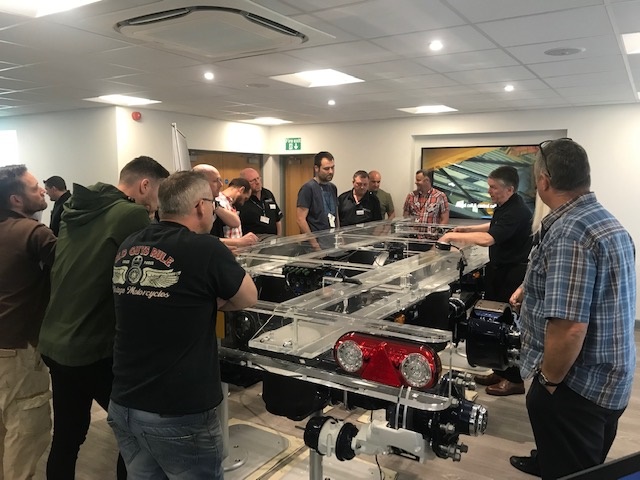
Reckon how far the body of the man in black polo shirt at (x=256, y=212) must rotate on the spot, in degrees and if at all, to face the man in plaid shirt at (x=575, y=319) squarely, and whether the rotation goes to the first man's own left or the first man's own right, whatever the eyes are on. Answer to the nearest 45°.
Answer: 0° — they already face them

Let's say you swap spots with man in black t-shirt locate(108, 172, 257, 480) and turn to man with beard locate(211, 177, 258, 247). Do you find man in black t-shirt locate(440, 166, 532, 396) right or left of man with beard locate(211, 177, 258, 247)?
right

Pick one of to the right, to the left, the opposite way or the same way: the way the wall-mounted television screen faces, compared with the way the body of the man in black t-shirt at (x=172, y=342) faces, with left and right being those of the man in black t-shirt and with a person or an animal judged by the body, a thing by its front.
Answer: the opposite way

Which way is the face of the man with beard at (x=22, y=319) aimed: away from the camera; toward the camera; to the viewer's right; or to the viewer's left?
to the viewer's right

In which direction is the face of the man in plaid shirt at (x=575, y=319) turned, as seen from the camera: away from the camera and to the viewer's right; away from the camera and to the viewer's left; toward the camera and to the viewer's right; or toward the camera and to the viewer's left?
away from the camera and to the viewer's left

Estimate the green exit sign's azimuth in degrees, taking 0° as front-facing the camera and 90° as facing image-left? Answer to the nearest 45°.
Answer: approximately 0°

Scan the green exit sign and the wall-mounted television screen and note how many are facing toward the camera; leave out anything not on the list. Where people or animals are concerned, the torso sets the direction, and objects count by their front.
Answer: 2

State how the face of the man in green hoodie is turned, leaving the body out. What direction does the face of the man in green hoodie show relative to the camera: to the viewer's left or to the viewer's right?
to the viewer's right

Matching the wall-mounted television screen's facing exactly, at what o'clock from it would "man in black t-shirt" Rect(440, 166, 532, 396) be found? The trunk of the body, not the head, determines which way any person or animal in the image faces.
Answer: The man in black t-shirt is roughly at 12 o'clock from the wall-mounted television screen.

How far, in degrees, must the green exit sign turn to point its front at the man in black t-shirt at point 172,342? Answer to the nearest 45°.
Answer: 0° — it already faces them

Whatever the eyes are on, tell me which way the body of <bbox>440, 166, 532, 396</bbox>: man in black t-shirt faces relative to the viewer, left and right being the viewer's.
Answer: facing to the left of the viewer

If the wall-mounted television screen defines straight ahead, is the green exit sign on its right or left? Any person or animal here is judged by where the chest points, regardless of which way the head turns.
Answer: on its right

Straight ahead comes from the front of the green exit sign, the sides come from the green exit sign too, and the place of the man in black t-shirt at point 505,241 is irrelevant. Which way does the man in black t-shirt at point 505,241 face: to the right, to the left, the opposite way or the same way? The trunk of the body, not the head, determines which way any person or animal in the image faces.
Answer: to the right

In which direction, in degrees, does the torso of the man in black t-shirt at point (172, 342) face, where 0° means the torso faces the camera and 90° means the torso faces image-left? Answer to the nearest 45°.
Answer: approximately 225°

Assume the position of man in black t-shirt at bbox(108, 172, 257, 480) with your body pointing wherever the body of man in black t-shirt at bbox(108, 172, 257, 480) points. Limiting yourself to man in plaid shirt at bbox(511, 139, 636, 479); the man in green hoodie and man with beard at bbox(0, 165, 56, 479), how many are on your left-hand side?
2

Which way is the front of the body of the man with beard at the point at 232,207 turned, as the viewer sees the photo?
to the viewer's right

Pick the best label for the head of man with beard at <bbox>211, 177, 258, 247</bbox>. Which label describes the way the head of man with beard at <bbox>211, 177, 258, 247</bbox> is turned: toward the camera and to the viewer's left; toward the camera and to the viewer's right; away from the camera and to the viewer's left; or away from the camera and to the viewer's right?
toward the camera and to the viewer's right

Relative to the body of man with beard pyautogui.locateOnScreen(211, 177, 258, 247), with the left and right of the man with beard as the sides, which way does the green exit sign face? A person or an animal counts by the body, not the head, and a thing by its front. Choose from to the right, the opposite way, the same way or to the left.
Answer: to the right
